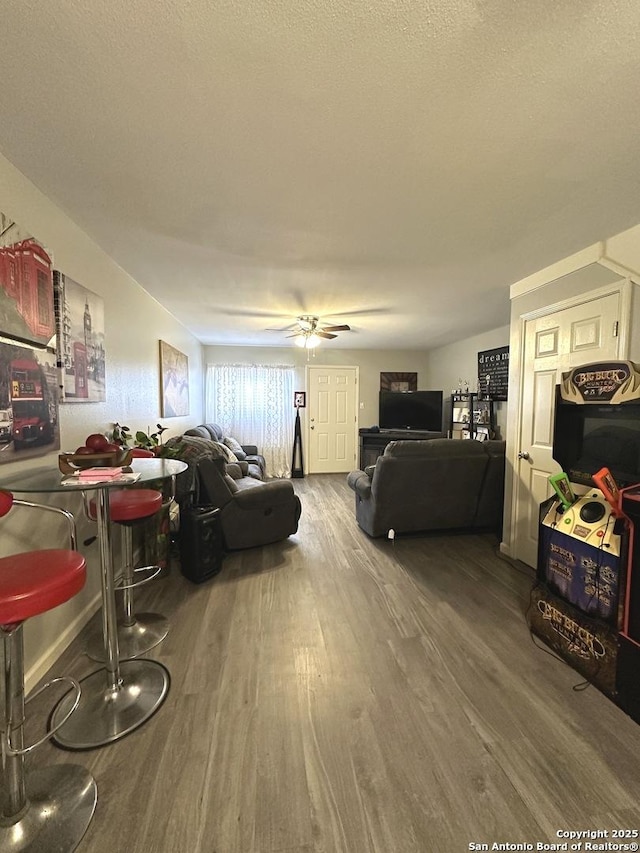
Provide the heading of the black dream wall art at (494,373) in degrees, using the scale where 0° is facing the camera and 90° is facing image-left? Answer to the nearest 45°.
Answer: approximately 45°

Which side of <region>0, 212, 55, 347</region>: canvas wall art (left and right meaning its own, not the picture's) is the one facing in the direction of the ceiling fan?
left

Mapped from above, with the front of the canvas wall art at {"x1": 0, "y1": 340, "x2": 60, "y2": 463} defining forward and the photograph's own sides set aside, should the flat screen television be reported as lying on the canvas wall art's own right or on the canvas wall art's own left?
on the canvas wall art's own left

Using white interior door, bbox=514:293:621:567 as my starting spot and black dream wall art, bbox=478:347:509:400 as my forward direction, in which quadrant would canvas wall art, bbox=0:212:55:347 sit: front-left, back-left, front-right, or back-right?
back-left

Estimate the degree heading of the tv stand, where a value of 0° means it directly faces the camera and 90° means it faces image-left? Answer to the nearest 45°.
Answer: approximately 0°

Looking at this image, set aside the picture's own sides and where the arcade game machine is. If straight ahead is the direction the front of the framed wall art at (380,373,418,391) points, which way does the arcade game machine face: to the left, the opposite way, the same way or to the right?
to the right

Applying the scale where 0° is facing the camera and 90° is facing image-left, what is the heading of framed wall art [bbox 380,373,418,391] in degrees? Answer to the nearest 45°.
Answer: approximately 0°

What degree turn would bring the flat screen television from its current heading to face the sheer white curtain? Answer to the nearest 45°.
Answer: approximately 90° to its right

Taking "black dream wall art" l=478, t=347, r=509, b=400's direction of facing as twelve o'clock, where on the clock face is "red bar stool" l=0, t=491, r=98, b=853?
The red bar stool is roughly at 11 o'clock from the black dream wall art.
